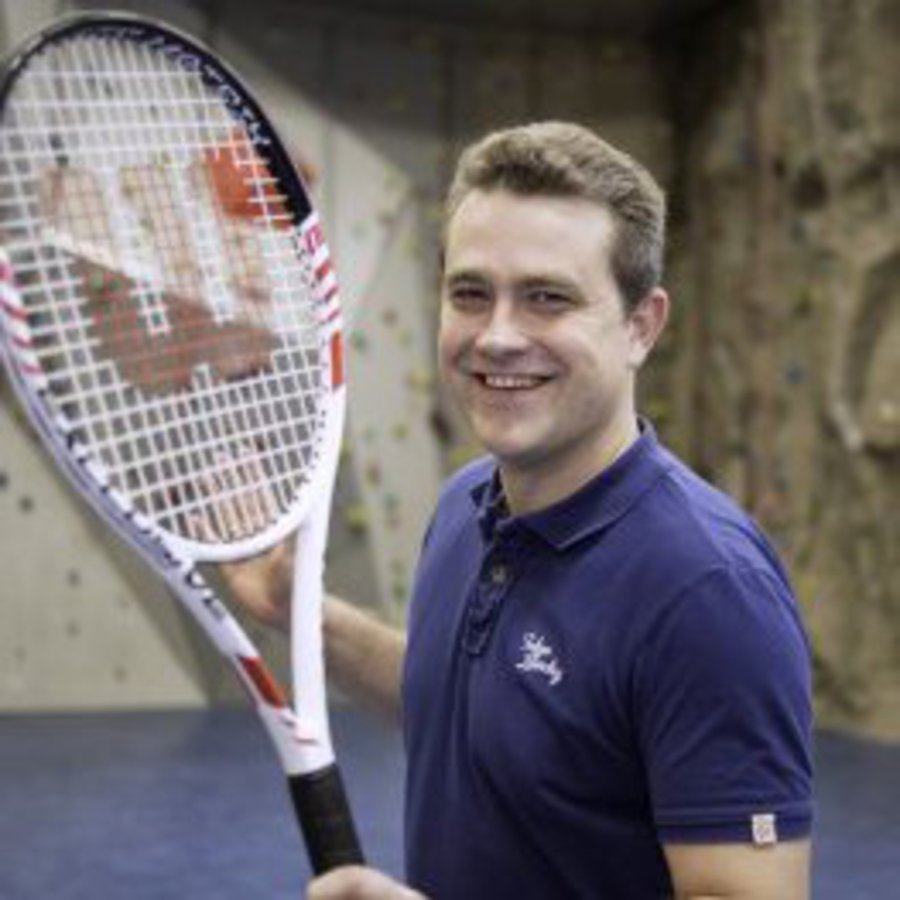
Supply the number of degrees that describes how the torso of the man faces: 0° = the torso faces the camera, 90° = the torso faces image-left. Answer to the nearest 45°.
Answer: approximately 45°
